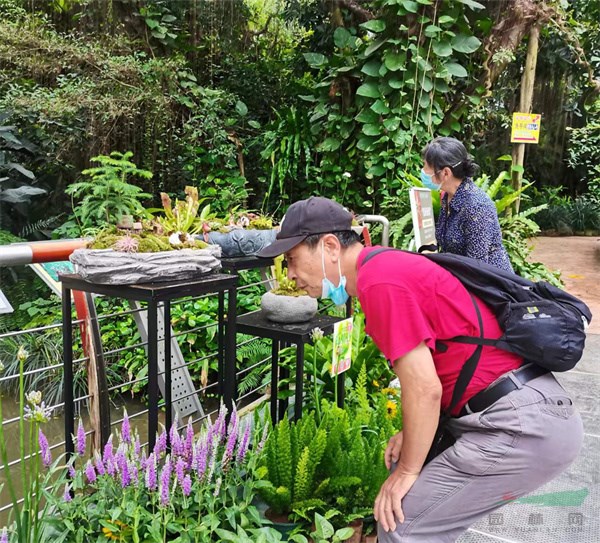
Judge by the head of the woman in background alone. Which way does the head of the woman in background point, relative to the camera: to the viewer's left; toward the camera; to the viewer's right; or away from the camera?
to the viewer's left

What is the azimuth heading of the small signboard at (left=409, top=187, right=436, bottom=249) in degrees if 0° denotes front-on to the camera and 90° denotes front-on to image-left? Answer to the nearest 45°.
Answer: approximately 315°

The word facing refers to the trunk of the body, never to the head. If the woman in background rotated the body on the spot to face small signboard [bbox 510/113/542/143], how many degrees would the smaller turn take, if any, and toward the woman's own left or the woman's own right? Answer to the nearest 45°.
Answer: approximately 90° to the woman's own right

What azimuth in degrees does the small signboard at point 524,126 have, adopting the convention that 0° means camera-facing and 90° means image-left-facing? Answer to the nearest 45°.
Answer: approximately 0°

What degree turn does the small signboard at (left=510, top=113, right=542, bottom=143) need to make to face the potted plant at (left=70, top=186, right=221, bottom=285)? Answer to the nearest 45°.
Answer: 0° — it already faces it

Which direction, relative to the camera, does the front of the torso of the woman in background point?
to the viewer's left

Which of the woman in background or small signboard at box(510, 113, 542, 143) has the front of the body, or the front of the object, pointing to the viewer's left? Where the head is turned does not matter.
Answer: the woman in background

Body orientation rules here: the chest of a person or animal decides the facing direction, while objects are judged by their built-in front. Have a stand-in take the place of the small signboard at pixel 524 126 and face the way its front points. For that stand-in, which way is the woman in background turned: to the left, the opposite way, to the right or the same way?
to the right

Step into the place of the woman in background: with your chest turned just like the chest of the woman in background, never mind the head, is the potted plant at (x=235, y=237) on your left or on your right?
on your left

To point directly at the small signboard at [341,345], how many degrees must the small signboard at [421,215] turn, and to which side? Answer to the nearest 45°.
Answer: approximately 45° to its right
